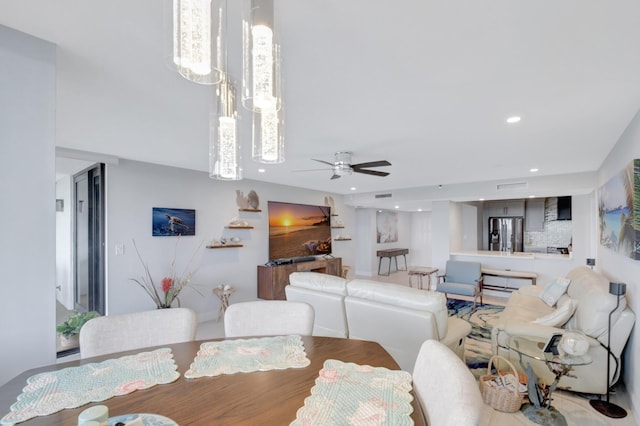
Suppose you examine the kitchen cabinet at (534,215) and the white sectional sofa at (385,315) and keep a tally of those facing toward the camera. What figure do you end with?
1

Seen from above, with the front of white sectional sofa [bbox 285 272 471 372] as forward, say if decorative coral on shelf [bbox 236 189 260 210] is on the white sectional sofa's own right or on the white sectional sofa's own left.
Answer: on the white sectional sofa's own left

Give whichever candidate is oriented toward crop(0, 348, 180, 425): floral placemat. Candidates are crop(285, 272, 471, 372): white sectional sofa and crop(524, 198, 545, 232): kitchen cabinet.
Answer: the kitchen cabinet

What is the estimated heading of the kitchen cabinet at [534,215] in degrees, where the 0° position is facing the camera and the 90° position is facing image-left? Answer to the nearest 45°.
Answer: approximately 0°

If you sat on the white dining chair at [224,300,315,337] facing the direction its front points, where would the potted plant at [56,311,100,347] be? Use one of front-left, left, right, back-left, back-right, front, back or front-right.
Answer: back-right

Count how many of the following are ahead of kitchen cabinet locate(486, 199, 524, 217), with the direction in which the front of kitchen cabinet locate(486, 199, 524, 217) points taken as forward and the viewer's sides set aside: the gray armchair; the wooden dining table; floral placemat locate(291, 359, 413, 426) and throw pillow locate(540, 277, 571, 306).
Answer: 4

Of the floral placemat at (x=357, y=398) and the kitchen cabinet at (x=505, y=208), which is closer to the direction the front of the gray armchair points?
the floral placemat

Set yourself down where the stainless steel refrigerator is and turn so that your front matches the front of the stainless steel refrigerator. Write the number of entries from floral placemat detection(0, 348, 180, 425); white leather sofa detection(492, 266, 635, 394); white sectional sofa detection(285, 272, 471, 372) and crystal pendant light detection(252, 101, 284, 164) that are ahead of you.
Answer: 4

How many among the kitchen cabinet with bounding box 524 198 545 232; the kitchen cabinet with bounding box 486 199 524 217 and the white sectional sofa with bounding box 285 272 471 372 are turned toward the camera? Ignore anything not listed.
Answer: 2
